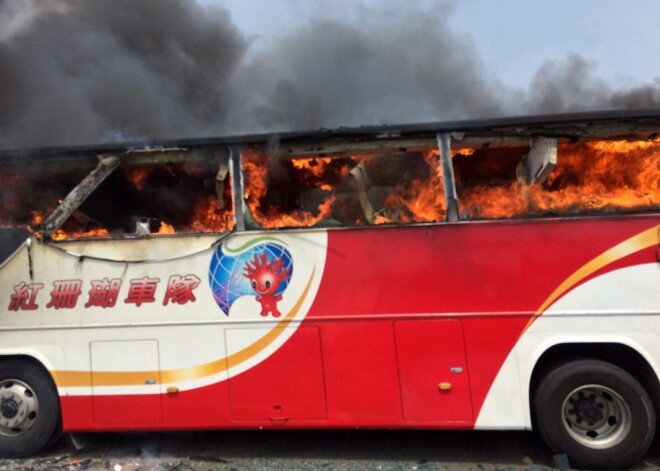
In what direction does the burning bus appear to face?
to the viewer's left
